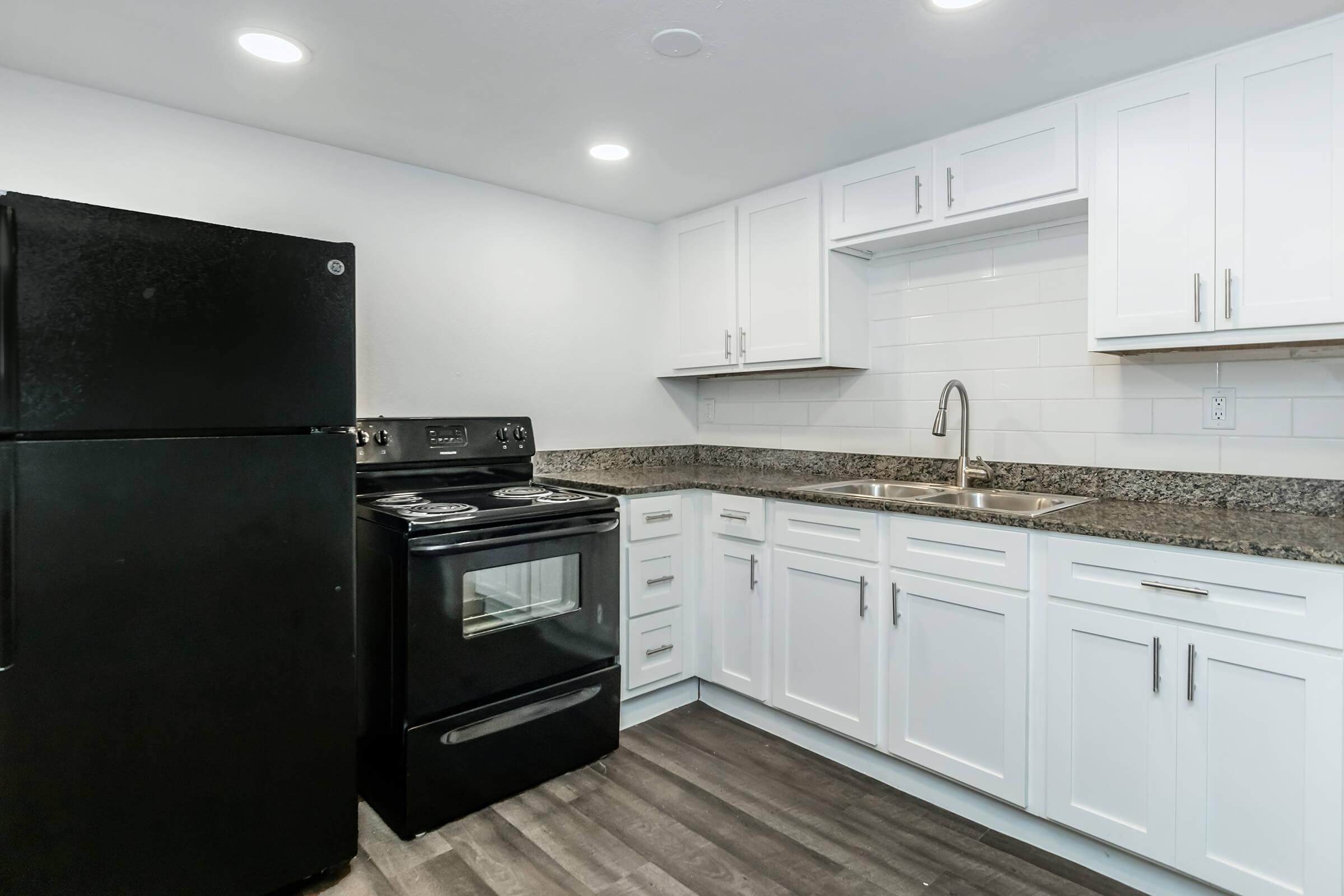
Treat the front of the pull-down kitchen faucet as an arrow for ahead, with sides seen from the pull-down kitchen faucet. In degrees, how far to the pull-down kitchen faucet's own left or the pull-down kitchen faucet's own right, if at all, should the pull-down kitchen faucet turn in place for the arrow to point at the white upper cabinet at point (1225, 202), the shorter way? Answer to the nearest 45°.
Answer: approximately 90° to the pull-down kitchen faucet's own left

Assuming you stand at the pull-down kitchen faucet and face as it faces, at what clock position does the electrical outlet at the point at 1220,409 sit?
The electrical outlet is roughly at 8 o'clock from the pull-down kitchen faucet.

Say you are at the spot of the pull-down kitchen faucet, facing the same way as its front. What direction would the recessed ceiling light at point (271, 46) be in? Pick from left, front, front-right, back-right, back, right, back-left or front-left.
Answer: front

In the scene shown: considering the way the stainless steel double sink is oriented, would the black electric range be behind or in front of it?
in front

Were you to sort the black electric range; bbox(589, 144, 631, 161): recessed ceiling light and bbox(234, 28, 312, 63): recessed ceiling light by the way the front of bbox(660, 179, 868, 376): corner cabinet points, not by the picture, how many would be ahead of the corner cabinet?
3

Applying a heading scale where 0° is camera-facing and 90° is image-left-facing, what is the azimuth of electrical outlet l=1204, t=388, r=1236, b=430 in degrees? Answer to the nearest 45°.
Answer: approximately 0°

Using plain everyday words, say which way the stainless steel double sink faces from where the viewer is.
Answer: facing the viewer and to the left of the viewer

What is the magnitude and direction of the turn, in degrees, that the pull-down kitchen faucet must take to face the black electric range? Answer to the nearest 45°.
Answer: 0° — it already faces it

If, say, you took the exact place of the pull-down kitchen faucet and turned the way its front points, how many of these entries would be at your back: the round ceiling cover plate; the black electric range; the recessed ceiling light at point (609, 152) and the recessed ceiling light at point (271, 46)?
0

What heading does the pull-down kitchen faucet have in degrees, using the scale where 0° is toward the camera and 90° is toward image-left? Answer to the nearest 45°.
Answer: approximately 45°

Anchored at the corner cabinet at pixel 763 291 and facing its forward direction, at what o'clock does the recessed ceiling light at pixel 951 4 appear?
The recessed ceiling light is roughly at 10 o'clock from the corner cabinet.

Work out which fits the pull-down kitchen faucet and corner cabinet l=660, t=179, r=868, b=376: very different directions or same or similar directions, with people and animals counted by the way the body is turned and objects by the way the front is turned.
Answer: same or similar directions

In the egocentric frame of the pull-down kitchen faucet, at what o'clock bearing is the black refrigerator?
The black refrigerator is roughly at 12 o'clock from the pull-down kitchen faucet.

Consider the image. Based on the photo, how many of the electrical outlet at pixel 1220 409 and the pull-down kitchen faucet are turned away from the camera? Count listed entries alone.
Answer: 0

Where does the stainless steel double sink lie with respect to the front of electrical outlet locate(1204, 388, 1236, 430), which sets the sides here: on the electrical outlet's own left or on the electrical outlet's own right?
on the electrical outlet's own right

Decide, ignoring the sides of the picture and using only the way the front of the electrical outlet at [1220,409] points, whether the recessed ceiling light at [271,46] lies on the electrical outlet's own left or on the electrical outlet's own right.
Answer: on the electrical outlet's own right

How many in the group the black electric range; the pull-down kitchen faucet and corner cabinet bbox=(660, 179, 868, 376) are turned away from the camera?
0

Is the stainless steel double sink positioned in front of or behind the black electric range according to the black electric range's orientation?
in front
